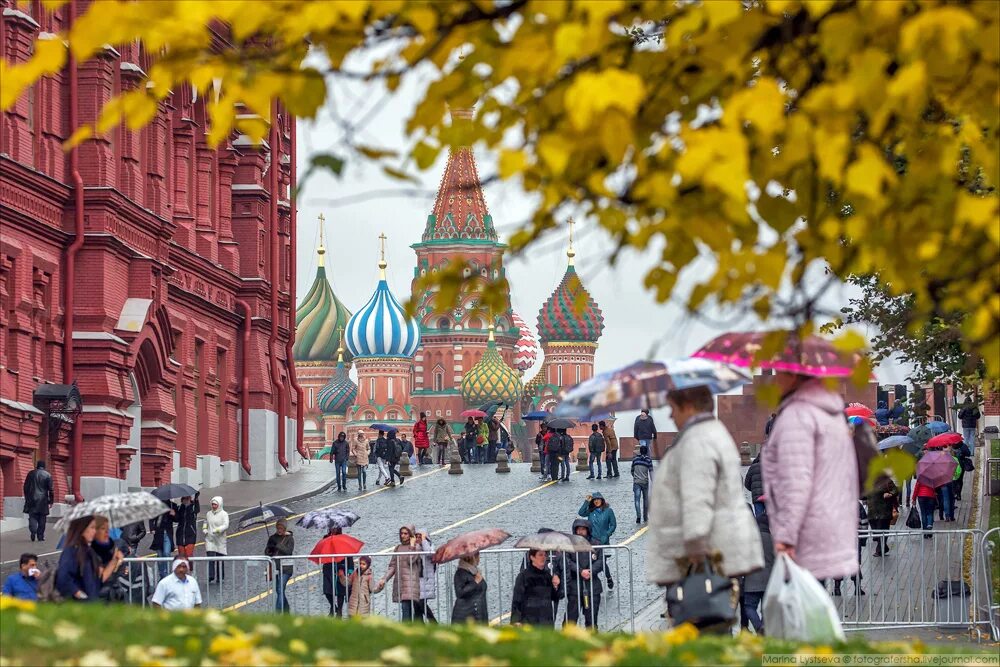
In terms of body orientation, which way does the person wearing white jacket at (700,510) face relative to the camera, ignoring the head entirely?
to the viewer's left

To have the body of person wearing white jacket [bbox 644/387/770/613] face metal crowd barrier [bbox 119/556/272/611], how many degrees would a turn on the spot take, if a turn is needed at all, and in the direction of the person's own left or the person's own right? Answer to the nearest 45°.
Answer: approximately 45° to the person's own right

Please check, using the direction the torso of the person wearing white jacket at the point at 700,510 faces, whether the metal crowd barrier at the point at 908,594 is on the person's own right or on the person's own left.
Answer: on the person's own right

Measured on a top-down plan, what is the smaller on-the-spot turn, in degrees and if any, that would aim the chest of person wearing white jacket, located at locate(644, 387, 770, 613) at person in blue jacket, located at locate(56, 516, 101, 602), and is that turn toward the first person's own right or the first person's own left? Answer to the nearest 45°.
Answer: approximately 45° to the first person's own right

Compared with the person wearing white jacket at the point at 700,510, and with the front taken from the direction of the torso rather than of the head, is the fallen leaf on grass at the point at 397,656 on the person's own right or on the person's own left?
on the person's own left

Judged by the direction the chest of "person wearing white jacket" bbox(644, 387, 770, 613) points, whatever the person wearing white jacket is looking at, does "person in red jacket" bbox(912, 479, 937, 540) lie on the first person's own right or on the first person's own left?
on the first person's own right

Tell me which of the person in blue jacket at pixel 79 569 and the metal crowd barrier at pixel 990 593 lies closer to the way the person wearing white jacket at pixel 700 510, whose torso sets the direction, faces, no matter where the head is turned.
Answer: the person in blue jacket
